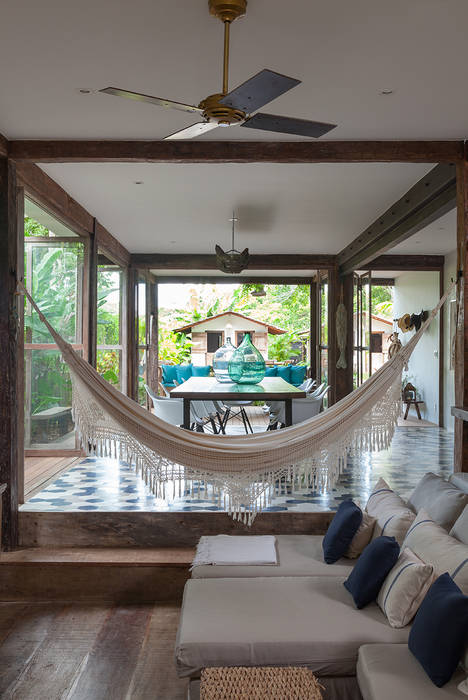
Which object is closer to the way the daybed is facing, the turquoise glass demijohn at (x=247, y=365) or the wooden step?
the wooden step

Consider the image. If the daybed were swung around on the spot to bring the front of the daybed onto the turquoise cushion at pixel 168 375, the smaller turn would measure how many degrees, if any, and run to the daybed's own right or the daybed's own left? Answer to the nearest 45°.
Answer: approximately 90° to the daybed's own right

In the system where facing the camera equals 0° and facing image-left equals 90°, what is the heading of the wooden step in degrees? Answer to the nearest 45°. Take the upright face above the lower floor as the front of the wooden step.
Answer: approximately 0°

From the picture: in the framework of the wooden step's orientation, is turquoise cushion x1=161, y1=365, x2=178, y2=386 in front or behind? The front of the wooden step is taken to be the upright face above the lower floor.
behind

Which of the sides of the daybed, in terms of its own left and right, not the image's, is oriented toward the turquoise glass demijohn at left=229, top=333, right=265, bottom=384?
right

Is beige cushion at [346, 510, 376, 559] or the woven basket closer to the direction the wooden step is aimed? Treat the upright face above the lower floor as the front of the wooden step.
the woven basket

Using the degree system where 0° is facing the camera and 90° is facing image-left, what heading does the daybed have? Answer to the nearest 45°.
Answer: approximately 90°

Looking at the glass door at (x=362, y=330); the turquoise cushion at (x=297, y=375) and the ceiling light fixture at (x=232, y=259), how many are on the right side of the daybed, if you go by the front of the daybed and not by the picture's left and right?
3

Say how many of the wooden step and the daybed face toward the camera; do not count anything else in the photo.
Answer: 1

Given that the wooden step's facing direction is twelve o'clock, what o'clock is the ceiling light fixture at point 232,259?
The ceiling light fixture is roughly at 7 o'clock from the wooden step.

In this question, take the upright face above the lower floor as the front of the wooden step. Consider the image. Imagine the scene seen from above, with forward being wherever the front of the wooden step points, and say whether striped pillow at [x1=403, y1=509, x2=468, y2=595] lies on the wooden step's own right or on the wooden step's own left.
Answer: on the wooden step's own left

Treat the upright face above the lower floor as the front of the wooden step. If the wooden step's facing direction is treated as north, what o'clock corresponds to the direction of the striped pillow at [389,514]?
The striped pillow is roughly at 10 o'clock from the wooden step.

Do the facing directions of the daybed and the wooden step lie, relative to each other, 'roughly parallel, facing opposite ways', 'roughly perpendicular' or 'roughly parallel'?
roughly perpendicular

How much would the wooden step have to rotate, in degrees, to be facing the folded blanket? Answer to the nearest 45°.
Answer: approximately 45° to its left

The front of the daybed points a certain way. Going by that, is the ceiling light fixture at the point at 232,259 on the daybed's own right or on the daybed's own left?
on the daybed's own right
